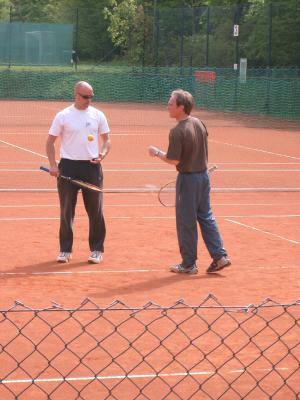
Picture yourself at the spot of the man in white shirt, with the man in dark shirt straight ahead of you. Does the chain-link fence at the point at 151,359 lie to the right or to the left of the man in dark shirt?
right

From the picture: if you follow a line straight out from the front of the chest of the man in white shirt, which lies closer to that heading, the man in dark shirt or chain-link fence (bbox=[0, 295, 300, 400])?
the chain-link fence

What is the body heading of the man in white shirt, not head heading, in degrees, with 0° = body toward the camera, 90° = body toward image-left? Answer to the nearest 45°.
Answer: approximately 0°

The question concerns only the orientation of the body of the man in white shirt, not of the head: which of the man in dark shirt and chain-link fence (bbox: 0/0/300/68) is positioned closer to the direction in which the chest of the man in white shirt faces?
the man in dark shirt

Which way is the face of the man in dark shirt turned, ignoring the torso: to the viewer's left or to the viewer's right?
to the viewer's left

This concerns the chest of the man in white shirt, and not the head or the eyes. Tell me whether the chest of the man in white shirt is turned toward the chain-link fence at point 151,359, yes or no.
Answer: yes

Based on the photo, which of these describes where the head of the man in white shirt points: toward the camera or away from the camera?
toward the camera

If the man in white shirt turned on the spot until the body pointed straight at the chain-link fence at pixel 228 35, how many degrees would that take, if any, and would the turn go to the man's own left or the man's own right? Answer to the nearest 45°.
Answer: approximately 180°

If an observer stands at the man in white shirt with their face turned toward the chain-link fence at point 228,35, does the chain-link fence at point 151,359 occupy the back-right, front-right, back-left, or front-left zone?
back-right

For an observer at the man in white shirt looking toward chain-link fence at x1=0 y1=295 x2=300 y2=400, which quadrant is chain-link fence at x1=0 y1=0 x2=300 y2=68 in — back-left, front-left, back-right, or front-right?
back-left

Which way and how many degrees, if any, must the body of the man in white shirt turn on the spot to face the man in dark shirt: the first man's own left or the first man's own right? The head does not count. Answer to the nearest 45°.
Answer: approximately 45° to the first man's own left
